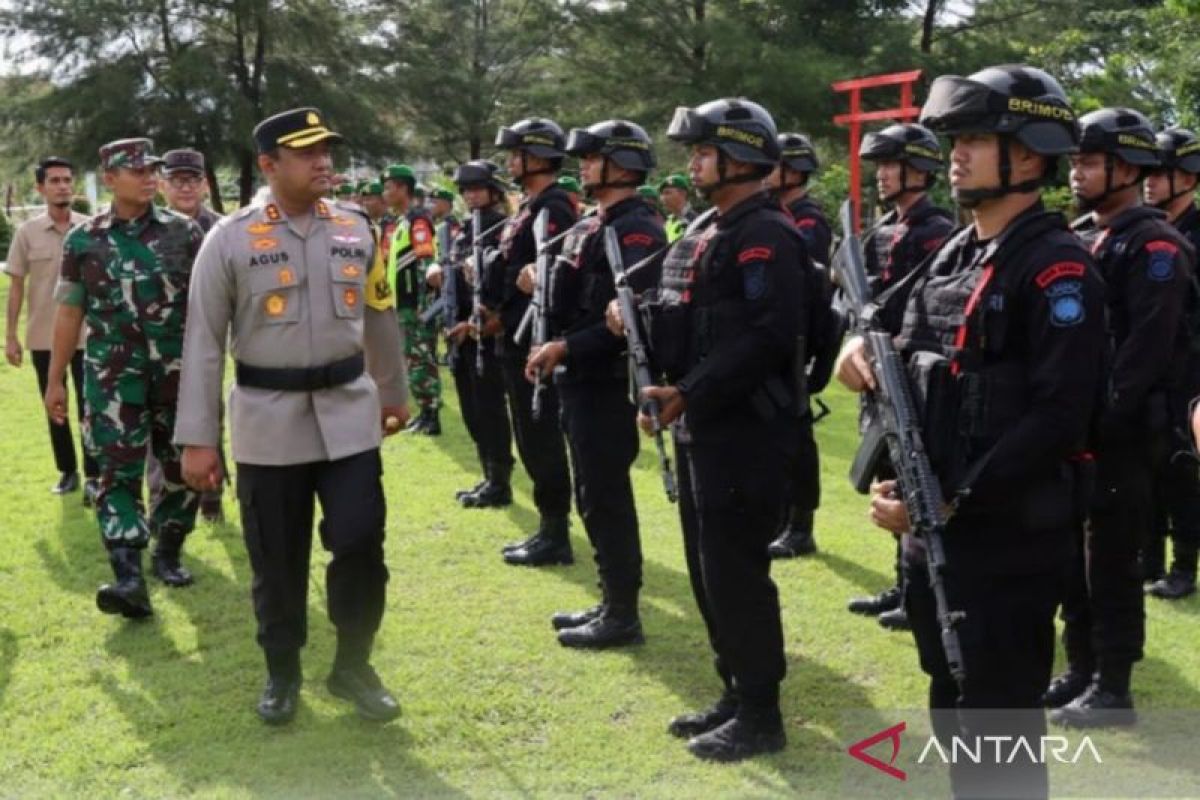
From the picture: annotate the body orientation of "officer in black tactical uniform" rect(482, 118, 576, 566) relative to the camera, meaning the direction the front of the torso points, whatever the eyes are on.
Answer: to the viewer's left

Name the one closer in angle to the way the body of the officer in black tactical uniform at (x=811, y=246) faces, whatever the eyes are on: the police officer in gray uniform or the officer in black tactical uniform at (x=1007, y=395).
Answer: the police officer in gray uniform

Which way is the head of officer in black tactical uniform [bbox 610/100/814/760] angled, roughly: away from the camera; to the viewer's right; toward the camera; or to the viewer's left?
to the viewer's left

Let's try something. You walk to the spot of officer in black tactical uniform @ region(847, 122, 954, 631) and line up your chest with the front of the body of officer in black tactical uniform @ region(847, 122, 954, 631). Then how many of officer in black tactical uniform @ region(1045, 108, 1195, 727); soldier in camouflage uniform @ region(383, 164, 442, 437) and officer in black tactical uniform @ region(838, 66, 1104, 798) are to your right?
1

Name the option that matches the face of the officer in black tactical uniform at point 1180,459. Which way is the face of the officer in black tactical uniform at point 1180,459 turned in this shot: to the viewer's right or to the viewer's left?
to the viewer's left

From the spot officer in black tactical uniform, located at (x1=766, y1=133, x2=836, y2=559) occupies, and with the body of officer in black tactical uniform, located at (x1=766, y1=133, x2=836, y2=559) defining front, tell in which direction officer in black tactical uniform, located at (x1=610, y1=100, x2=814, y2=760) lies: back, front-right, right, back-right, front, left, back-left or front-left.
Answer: front-left

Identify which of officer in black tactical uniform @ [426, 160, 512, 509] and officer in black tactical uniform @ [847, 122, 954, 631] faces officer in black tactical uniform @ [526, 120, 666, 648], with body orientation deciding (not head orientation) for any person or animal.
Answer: officer in black tactical uniform @ [847, 122, 954, 631]

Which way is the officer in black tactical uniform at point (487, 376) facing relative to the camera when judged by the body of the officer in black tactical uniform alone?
to the viewer's left

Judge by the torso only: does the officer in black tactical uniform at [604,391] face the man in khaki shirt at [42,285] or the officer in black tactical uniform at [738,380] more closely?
the man in khaki shirt

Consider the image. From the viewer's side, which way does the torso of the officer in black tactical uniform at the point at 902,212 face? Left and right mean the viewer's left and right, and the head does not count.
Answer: facing the viewer and to the left of the viewer

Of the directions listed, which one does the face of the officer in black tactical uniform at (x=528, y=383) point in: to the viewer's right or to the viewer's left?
to the viewer's left

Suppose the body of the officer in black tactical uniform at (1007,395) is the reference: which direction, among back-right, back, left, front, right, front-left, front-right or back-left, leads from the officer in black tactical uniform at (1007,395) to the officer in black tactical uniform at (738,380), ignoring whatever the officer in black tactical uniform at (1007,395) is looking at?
right

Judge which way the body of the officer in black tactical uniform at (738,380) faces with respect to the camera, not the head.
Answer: to the viewer's left

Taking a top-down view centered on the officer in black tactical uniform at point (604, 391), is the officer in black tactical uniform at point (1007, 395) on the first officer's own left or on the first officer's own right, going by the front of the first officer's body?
on the first officer's own left

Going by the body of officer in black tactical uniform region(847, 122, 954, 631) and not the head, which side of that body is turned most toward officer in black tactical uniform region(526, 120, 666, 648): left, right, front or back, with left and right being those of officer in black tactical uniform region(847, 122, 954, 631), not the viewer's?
front

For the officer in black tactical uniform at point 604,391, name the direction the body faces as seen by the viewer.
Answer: to the viewer's left
